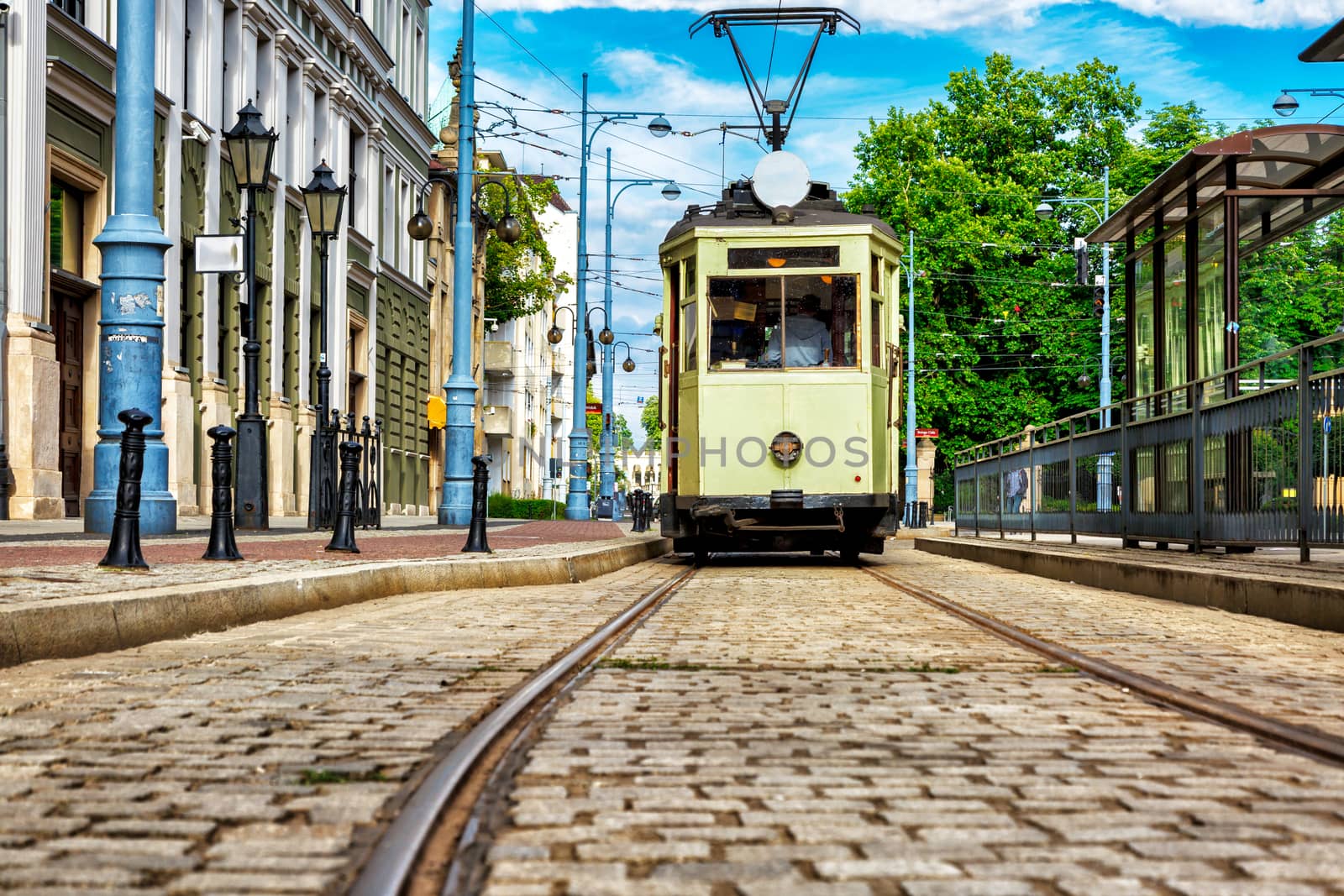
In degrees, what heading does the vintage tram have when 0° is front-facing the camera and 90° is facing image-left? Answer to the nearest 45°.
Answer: approximately 0°

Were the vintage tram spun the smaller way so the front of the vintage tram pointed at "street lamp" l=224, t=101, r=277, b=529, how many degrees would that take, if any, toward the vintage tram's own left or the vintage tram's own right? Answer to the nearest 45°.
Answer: approximately 90° to the vintage tram's own right

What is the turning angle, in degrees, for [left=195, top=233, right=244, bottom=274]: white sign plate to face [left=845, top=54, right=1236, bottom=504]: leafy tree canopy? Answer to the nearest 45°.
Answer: approximately 135° to its left

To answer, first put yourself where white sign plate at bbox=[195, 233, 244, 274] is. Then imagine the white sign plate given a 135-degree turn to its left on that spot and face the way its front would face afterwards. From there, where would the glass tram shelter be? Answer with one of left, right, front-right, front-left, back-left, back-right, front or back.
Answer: front-right

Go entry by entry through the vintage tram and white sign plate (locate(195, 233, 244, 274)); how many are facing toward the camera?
2

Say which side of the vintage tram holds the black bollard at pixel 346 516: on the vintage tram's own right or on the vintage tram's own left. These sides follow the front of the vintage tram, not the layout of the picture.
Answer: on the vintage tram's own right

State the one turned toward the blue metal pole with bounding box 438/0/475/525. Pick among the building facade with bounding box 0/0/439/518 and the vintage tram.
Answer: the building facade

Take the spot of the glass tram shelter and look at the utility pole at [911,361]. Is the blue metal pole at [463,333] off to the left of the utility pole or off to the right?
left

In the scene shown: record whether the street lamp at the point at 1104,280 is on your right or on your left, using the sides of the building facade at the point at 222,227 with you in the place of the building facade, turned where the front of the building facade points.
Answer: on your left

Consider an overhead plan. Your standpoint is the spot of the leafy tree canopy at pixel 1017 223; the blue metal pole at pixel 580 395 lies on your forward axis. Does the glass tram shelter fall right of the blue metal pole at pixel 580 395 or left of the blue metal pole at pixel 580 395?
left

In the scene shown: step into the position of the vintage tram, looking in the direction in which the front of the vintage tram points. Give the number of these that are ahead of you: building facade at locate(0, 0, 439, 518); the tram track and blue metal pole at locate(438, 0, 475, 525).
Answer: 1

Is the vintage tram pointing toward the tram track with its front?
yes
